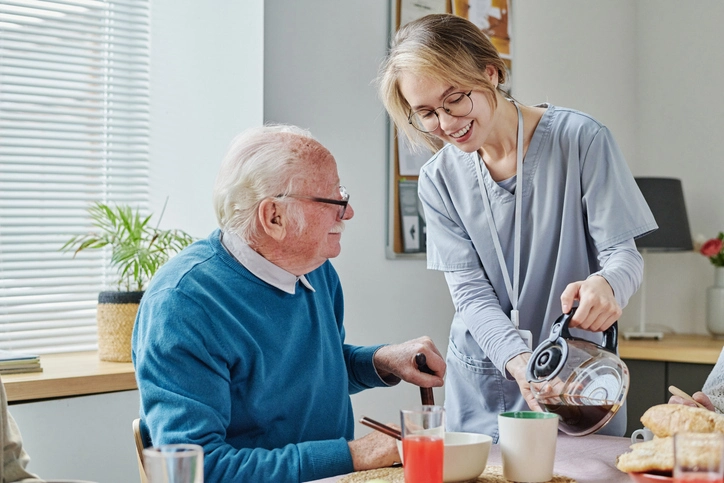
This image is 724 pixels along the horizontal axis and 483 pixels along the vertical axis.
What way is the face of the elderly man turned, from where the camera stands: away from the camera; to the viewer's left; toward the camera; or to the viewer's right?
to the viewer's right

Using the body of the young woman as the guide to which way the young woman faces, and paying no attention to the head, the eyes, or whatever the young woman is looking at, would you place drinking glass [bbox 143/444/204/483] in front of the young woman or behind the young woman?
in front

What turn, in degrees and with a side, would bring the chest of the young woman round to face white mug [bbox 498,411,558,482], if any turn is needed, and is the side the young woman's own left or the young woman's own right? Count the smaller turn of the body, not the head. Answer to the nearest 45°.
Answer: approximately 45° to the young woman's own left

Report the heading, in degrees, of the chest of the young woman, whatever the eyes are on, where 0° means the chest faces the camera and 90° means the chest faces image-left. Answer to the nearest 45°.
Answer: approximately 45°

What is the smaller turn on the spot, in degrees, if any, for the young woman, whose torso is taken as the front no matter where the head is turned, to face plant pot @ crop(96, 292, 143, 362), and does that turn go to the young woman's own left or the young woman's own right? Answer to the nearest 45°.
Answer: approximately 45° to the young woman's own right

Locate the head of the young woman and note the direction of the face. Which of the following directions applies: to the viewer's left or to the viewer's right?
to the viewer's left

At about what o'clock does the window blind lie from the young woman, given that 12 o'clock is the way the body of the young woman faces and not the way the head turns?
The window blind is roughly at 2 o'clock from the young woman.

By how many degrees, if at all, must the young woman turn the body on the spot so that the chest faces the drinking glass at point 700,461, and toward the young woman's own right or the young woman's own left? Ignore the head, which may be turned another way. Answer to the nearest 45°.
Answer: approximately 45° to the young woman's own left
